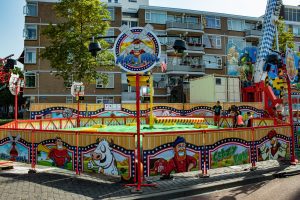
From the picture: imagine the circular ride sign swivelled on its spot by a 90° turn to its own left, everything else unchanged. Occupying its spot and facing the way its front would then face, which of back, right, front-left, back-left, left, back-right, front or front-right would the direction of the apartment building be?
left

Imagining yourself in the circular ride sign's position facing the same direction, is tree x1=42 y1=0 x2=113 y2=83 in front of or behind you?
behind

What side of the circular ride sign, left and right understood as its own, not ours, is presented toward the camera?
front
